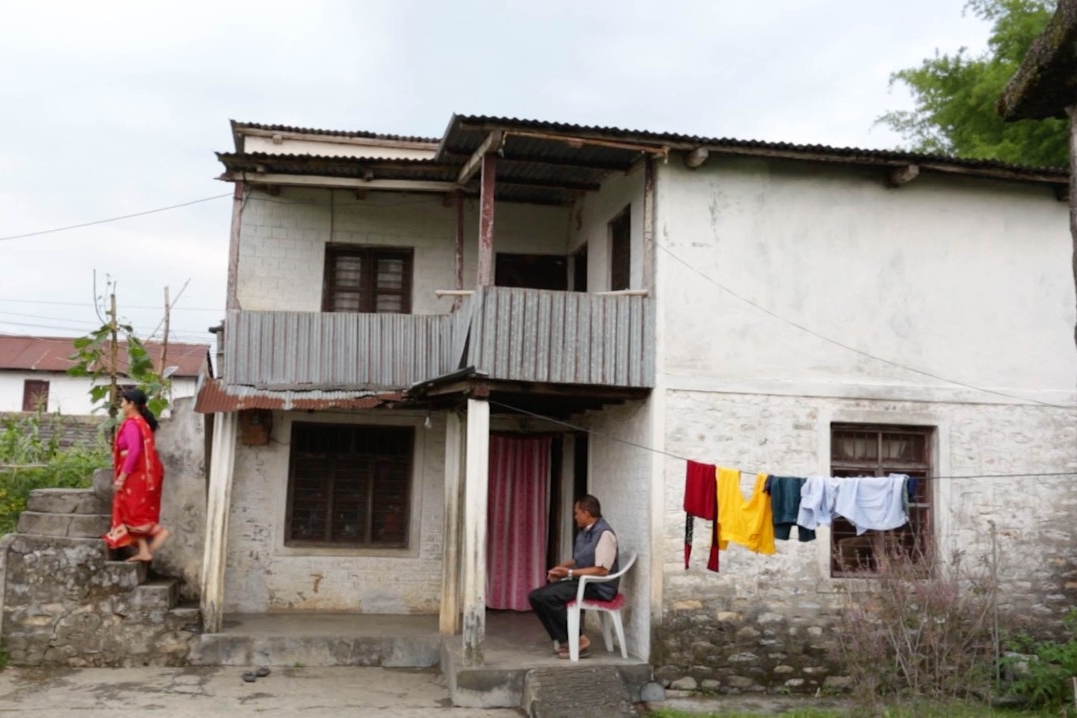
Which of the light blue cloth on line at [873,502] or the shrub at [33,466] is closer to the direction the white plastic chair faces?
the shrub

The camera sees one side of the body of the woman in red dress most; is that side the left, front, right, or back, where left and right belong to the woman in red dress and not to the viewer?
left

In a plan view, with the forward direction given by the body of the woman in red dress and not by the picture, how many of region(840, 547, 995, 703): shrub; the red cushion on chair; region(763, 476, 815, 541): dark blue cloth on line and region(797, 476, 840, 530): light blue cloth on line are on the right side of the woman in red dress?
0

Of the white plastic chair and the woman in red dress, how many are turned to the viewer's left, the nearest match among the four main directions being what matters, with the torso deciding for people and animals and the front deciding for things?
2

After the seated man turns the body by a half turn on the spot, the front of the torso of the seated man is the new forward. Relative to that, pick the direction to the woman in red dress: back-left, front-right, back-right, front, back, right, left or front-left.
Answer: back

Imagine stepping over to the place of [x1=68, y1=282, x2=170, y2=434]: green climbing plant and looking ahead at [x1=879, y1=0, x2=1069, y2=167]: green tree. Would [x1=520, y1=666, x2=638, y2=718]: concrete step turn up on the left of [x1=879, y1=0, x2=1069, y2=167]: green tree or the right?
right

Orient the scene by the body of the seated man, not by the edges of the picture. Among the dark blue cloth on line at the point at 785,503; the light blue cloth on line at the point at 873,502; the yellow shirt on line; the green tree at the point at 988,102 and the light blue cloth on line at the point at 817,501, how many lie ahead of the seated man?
0

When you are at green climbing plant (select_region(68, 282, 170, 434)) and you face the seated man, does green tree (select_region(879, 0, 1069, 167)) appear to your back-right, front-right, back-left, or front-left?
front-left

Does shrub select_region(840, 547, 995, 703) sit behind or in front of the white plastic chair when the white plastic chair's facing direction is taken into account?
behind

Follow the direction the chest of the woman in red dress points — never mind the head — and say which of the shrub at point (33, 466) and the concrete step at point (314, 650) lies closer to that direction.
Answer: the shrub

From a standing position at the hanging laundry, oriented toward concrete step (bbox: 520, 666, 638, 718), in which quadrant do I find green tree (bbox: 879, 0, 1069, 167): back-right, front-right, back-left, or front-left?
back-right

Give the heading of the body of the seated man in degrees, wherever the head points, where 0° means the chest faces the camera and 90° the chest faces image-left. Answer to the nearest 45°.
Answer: approximately 90°

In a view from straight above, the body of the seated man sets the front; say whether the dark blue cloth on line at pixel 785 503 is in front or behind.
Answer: behind

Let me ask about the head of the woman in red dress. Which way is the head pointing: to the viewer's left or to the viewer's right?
to the viewer's left

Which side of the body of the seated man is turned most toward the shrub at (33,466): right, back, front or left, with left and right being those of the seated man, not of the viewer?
front

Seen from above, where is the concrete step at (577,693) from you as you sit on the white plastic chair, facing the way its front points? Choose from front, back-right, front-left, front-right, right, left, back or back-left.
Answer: left

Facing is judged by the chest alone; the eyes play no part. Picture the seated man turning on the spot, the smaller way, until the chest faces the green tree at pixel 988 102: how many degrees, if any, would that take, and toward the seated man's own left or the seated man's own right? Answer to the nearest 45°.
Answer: approximately 135° to the seated man's own right

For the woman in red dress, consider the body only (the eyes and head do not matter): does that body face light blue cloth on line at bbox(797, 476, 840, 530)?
no

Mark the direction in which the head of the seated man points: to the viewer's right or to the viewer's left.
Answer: to the viewer's left

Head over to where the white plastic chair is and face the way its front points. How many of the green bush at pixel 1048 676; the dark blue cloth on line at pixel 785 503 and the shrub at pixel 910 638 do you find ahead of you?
0
